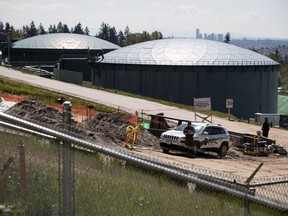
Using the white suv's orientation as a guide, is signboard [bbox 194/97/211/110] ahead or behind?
behind

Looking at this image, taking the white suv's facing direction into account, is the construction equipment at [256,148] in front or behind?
behind

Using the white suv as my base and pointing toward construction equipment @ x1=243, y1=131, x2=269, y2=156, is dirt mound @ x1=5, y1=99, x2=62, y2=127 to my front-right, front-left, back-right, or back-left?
back-left

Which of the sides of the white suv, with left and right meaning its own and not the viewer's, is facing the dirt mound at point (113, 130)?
right

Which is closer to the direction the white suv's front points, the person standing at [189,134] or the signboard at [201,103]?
the person standing

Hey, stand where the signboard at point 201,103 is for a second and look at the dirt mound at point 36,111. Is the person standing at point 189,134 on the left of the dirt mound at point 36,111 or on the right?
left

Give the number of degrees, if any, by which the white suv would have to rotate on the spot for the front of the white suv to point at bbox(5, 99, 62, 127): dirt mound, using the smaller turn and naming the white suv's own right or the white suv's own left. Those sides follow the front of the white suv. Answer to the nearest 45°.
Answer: approximately 45° to the white suv's own right
